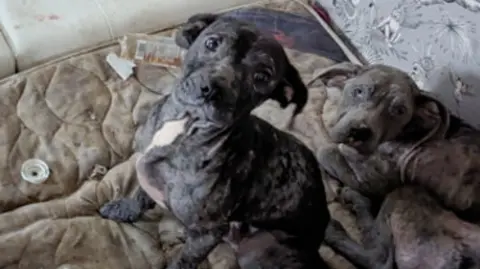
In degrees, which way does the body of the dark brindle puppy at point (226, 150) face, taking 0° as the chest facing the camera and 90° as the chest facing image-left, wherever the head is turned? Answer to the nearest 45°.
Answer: approximately 45°

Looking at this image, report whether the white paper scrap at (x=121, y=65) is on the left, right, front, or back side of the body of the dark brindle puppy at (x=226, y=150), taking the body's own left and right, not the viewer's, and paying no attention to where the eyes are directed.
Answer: right

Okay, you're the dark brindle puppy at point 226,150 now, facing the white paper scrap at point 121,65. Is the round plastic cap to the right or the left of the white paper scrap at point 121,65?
left

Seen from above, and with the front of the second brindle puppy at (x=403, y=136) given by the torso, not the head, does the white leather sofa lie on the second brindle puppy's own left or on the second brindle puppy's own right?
on the second brindle puppy's own right

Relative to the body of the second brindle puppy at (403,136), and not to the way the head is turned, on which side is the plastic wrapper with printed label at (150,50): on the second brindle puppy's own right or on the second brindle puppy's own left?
on the second brindle puppy's own right

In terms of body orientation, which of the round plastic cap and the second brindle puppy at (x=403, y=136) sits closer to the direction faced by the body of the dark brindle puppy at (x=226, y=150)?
the round plastic cap
